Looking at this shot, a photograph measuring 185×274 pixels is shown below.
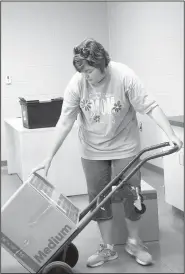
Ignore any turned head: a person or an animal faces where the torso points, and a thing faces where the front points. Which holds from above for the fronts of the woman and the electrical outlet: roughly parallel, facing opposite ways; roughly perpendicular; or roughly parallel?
roughly parallel

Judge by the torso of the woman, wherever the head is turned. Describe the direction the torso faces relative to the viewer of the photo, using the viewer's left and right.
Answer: facing the viewer

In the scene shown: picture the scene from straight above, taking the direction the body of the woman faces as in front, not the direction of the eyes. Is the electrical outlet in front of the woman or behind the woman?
behind

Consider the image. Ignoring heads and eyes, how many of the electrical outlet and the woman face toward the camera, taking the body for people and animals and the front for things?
2

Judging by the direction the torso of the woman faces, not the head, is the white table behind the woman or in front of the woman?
behind

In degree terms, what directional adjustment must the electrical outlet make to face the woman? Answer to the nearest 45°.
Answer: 0° — it already faces them

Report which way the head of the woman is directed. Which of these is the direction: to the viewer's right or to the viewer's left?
to the viewer's left
